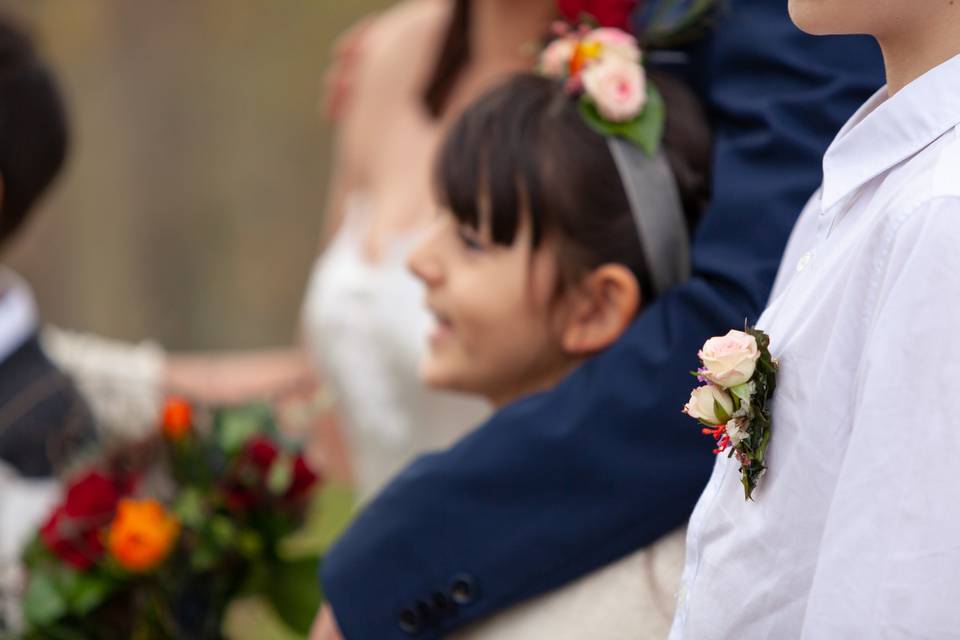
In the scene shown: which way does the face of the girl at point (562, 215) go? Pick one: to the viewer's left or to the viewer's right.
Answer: to the viewer's left

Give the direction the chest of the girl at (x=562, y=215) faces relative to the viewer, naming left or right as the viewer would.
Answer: facing to the left of the viewer

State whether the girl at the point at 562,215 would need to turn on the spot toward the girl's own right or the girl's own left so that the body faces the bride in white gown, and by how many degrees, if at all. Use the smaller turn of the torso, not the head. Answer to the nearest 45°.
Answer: approximately 90° to the girl's own right
